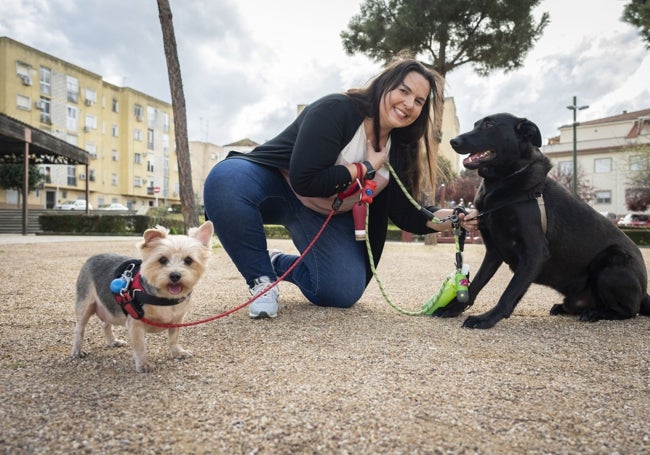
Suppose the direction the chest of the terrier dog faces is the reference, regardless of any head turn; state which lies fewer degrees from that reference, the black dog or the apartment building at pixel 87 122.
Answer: the black dog

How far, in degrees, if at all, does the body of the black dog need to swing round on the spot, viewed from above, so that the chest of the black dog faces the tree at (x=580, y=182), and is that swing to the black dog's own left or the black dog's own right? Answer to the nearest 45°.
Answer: approximately 90° to the black dog's own right

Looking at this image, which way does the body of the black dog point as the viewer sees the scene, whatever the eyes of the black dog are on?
to the viewer's left

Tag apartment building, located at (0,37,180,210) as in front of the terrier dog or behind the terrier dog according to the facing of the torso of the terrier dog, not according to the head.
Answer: behind

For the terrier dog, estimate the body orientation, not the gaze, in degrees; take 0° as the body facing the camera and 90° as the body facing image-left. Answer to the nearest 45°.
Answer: approximately 315°
